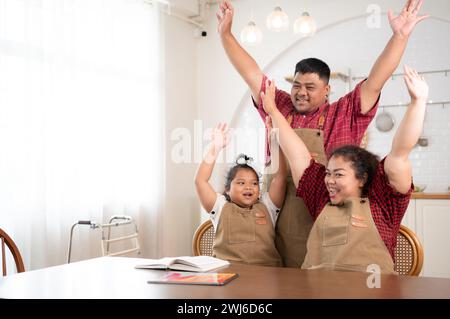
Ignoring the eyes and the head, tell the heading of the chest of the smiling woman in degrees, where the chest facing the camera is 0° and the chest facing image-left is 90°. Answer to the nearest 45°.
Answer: approximately 45°

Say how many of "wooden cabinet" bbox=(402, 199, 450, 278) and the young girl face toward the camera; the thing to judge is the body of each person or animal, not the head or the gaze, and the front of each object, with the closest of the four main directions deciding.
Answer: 2

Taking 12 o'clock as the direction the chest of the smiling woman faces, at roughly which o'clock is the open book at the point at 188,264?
The open book is roughly at 1 o'clock from the smiling woman.

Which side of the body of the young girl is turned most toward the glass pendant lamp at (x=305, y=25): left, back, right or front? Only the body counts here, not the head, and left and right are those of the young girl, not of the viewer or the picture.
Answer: back

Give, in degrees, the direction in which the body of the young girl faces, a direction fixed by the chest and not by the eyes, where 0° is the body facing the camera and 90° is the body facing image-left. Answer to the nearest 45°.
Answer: approximately 0°

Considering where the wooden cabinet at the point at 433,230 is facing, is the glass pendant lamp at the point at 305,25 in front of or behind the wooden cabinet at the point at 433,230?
in front

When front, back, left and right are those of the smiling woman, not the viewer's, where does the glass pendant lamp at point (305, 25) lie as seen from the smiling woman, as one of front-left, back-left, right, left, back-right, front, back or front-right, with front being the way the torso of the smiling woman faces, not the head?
back-right

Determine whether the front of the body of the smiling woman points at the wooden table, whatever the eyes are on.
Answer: yes
